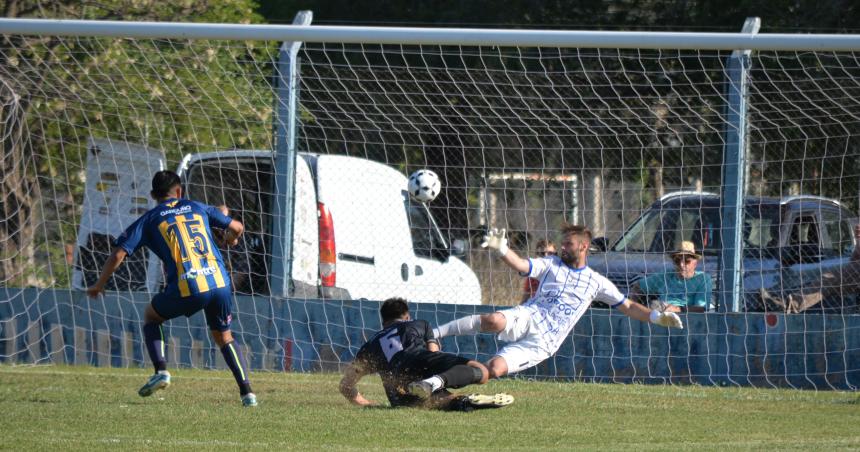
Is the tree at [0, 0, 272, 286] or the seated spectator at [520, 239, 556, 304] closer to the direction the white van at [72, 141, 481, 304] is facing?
the seated spectator

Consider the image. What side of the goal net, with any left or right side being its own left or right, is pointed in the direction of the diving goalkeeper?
front

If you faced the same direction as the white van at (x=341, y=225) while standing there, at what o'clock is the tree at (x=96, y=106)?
The tree is roughly at 8 o'clock from the white van.

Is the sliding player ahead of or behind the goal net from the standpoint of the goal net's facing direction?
ahead

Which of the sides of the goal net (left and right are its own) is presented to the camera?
front

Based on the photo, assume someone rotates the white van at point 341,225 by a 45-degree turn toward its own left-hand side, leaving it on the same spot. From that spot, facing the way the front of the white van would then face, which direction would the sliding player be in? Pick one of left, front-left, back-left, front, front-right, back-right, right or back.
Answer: back

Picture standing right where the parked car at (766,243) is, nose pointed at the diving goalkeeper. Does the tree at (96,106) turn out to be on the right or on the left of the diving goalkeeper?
right

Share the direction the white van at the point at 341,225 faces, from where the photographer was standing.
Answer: facing away from the viewer and to the right of the viewer

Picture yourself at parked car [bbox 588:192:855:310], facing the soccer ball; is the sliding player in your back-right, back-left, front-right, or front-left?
front-left
